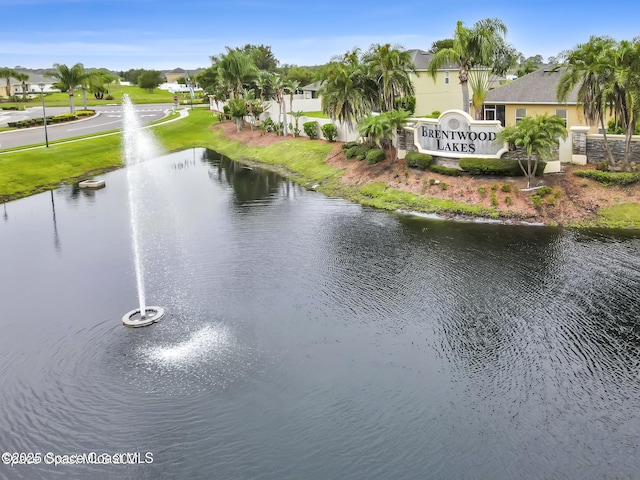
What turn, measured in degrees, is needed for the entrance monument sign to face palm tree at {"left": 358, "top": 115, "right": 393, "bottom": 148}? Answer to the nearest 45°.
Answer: approximately 135° to its right

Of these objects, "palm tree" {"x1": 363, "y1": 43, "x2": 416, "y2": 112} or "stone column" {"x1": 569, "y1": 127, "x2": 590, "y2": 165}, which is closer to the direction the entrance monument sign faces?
the stone column

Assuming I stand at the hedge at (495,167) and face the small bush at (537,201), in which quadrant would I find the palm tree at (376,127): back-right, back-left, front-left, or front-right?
back-right

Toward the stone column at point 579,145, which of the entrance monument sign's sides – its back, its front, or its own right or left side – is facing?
left

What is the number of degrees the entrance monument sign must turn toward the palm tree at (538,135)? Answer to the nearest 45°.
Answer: approximately 45° to its left

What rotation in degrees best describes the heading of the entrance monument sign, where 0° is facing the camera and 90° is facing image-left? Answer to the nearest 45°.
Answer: approximately 0°

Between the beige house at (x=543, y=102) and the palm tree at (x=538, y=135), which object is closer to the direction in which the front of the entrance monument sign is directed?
the palm tree

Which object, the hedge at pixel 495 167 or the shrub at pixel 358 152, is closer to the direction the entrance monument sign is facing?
the hedge

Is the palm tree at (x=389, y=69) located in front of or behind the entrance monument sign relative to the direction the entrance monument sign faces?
behind

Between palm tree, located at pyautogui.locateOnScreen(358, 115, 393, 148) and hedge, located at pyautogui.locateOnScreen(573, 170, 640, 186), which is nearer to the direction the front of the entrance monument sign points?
the hedge

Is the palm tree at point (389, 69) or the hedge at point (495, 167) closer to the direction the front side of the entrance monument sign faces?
the hedge
